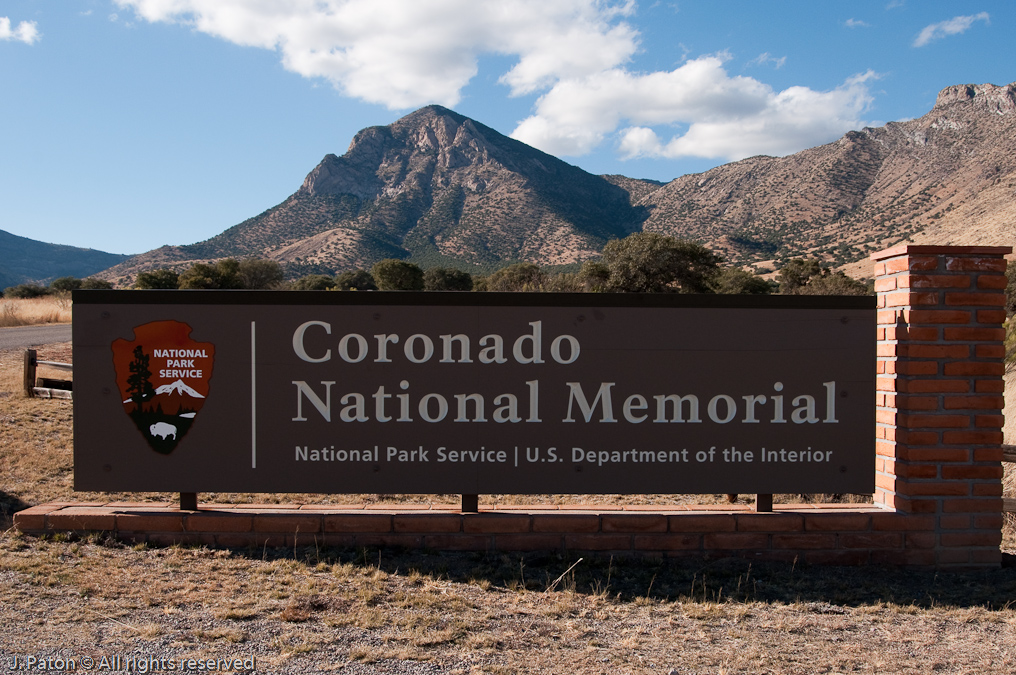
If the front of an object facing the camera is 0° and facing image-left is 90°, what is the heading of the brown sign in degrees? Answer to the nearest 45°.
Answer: approximately 0°

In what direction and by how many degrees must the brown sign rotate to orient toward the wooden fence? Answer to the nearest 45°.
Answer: approximately 135° to its right
